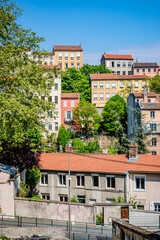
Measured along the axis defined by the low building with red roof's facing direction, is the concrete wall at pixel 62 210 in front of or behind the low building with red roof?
in front

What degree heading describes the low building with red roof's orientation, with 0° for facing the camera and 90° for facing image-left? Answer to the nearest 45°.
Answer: approximately 0°

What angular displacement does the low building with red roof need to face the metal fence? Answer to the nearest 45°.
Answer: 0° — it already faces it

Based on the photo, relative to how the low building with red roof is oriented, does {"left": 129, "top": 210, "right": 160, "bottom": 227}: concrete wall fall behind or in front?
in front
